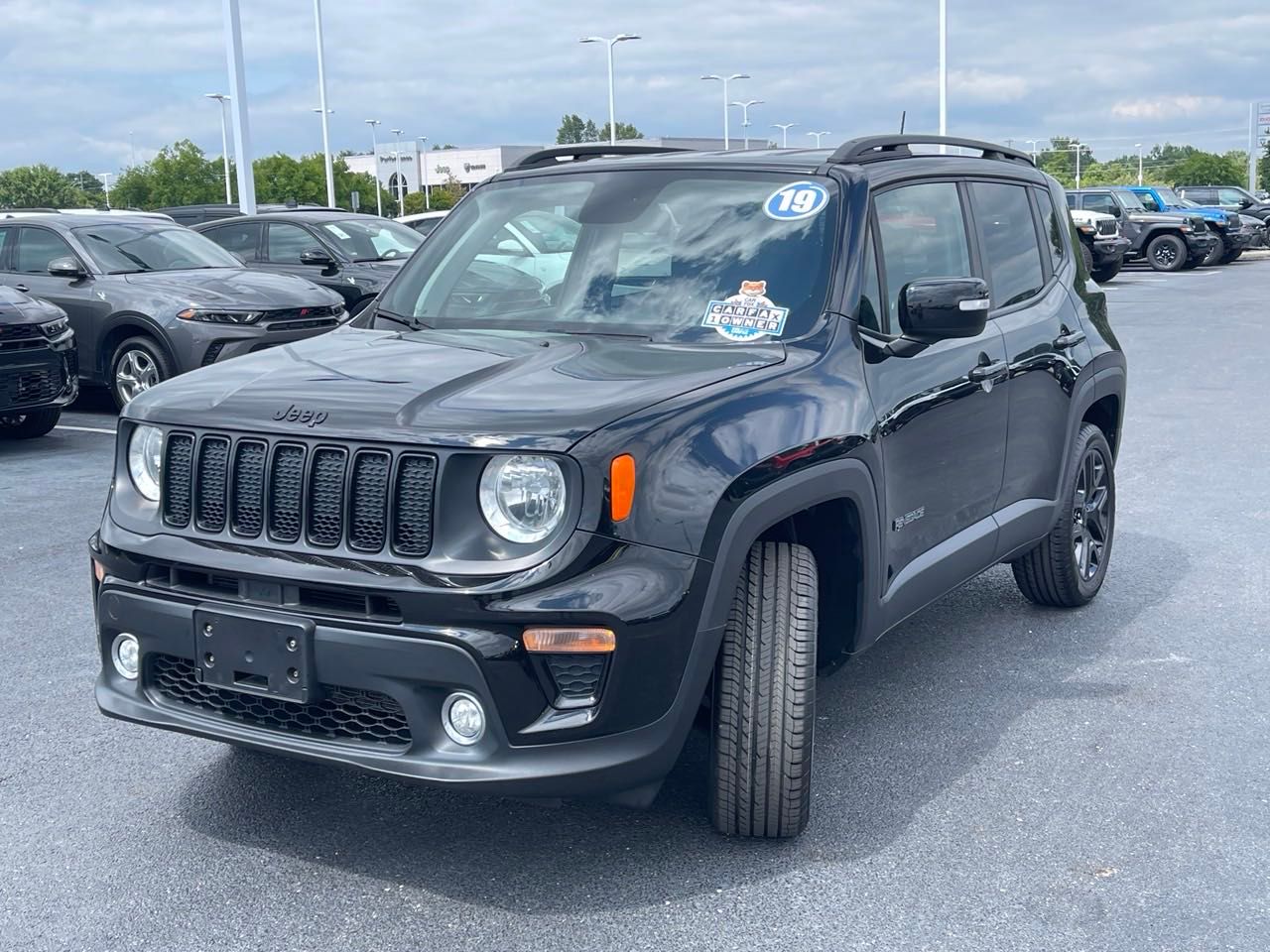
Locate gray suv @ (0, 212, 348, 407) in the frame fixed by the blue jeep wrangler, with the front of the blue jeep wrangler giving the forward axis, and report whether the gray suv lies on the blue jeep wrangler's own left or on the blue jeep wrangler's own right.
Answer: on the blue jeep wrangler's own right

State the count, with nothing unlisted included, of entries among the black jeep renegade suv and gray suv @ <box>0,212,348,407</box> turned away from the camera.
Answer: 0

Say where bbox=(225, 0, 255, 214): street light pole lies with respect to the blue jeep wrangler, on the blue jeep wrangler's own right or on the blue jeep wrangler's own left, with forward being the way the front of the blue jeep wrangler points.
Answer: on the blue jeep wrangler's own right

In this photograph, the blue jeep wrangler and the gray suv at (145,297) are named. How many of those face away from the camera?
0

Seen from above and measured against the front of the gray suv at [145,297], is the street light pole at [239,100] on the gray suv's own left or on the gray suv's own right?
on the gray suv's own left

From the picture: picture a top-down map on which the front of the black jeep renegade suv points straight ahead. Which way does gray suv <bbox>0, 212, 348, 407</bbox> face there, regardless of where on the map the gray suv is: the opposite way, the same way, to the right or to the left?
to the left

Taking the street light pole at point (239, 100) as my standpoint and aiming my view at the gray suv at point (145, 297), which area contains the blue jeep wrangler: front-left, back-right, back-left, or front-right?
back-left

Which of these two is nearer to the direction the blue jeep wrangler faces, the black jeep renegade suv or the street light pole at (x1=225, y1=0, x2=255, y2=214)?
the black jeep renegade suv

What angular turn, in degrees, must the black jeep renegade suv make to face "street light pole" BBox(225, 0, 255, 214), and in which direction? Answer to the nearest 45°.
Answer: approximately 135° to its right

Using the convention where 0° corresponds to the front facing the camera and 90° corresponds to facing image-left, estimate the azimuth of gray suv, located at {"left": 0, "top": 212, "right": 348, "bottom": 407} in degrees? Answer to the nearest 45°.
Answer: approximately 315°

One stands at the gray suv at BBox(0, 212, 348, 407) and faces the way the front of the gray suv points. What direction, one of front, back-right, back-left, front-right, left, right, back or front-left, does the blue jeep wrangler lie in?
left

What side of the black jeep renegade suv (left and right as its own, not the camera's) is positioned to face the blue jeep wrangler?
back

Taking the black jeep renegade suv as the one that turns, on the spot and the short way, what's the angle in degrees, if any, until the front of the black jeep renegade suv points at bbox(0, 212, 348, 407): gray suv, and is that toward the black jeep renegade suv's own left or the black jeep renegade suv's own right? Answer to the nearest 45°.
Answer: approximately 90° to the black jeep renegade suv's own right

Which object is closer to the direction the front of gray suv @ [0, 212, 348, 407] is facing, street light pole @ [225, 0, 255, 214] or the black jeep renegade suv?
the black jeep renegade suv
